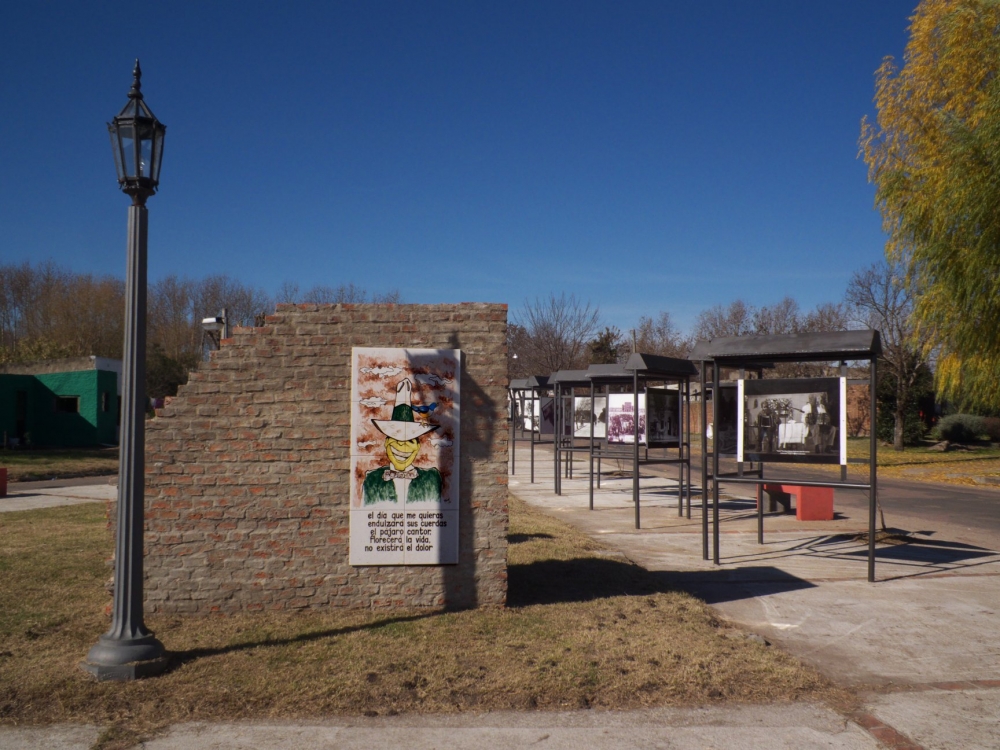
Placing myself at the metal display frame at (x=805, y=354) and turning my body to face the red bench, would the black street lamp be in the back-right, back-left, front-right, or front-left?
back-left

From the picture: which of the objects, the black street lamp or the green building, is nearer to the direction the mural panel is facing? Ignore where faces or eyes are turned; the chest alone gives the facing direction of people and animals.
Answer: the black street lamp

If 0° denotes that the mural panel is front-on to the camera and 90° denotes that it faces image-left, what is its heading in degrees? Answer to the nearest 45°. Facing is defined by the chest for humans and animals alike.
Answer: approximately 0°

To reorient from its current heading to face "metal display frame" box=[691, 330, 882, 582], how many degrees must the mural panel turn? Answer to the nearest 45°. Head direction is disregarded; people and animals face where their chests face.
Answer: approximately 135° to its left

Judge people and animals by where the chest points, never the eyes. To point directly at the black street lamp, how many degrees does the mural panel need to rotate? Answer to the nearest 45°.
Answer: approximately 45° to its right

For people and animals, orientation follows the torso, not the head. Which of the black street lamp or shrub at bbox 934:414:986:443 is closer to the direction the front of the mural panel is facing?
the black street lamp

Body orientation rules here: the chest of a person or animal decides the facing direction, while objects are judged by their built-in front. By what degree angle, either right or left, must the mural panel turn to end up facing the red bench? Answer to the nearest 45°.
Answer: approximately 135° to its left

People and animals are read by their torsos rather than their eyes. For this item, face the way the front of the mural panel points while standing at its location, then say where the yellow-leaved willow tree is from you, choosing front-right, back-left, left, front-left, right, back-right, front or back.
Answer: back-left

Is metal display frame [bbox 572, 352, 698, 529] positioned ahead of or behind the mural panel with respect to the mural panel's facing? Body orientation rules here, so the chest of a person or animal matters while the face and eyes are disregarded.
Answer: behind
